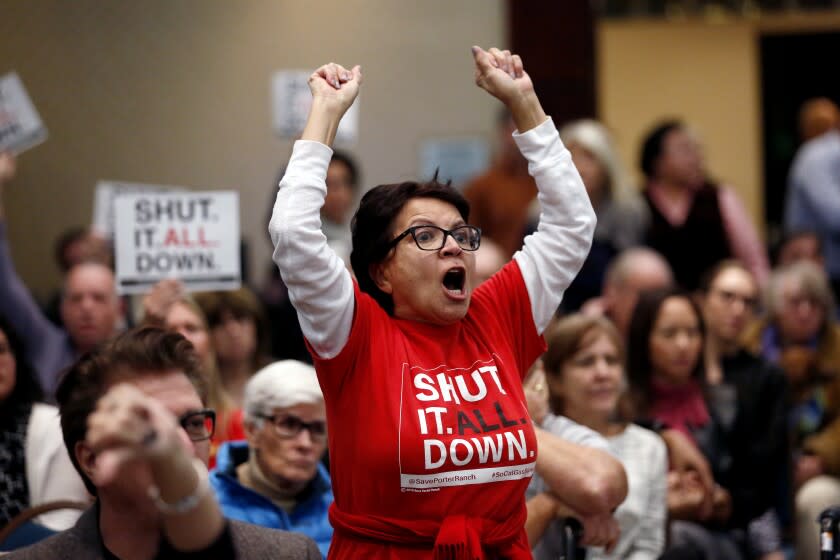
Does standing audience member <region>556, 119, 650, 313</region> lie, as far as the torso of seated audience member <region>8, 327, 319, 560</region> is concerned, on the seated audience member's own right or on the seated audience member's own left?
on the seated audience member's own left

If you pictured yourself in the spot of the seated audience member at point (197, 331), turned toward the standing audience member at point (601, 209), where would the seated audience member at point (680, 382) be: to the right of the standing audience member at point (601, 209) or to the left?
right

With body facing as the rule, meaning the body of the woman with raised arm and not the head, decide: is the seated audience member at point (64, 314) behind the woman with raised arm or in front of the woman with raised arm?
behind

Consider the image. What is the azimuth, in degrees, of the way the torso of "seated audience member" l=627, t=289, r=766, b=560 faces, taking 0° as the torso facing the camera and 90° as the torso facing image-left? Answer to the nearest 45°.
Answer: approximately 315°

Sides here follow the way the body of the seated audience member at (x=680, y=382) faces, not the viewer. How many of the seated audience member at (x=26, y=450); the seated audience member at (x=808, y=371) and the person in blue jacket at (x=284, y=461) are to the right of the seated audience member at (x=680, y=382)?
2

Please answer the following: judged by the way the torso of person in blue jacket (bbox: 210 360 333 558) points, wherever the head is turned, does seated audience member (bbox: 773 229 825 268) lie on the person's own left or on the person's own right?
on the person's own left

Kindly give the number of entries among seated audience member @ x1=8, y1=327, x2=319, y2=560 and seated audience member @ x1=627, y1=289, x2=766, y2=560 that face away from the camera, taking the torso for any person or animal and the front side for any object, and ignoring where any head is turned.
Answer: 0

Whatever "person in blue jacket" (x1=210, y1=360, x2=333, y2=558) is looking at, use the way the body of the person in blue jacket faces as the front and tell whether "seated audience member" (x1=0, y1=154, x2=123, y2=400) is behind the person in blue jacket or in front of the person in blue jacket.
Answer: behind
